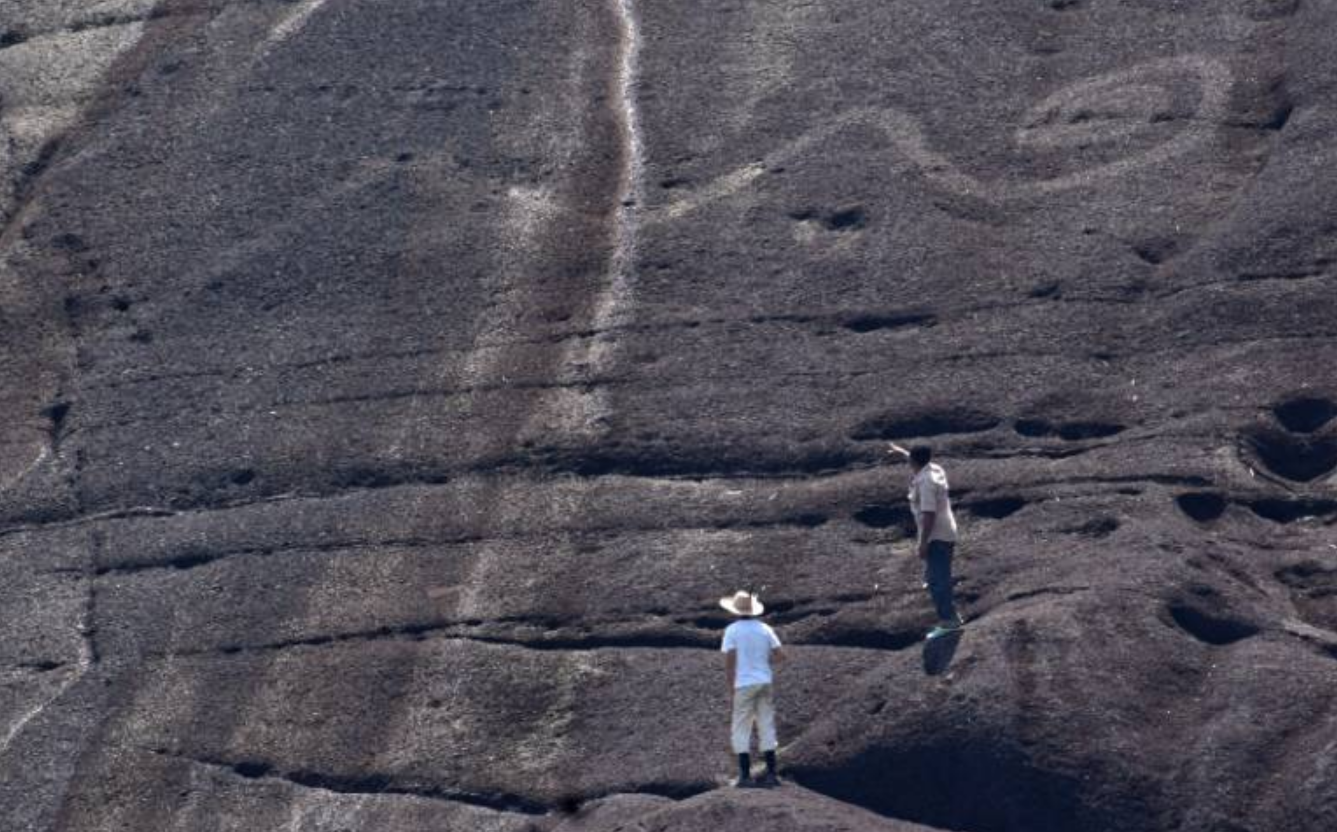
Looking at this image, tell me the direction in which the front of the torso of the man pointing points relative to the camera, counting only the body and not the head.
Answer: to the viewer's left

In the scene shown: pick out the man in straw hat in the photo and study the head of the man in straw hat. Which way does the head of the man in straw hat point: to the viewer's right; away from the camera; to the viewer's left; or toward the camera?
away from the camera

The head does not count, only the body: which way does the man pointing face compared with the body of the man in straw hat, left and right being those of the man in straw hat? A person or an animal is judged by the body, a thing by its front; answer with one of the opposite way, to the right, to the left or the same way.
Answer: to the left

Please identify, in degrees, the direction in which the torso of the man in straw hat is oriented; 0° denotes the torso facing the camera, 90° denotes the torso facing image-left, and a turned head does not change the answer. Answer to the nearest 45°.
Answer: approximately 180°

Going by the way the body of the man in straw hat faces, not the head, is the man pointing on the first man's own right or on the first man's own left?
on the first man's own right

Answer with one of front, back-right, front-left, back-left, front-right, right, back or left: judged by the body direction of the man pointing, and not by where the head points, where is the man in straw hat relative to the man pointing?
front-left
